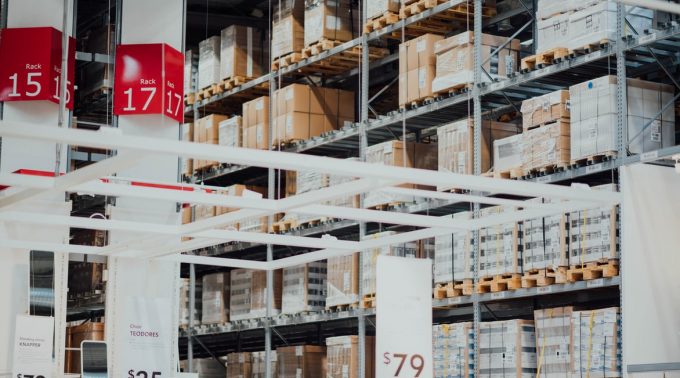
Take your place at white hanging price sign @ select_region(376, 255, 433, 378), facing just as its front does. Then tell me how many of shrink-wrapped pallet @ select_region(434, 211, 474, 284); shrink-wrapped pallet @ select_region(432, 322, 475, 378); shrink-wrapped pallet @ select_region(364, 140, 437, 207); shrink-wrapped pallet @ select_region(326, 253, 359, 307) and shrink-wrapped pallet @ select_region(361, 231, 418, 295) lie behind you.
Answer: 5

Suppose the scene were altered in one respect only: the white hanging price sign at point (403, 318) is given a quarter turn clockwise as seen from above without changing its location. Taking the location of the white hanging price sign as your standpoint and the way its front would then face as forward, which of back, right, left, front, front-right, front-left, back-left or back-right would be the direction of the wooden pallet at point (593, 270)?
back-right

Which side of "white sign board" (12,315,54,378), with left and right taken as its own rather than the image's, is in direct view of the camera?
front

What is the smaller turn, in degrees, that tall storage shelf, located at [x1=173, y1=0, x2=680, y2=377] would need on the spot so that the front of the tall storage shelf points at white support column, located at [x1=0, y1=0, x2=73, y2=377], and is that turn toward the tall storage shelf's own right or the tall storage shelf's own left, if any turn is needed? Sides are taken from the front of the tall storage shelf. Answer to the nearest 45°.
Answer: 0° — it already faces it

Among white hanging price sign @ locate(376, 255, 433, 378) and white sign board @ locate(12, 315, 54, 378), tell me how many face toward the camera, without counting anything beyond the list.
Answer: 2

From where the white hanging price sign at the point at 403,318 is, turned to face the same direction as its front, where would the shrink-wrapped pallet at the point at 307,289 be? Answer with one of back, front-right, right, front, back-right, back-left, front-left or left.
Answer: back

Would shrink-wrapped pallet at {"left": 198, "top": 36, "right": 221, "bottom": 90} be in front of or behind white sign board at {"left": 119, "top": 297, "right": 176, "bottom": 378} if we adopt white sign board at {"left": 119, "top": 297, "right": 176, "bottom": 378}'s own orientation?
behind

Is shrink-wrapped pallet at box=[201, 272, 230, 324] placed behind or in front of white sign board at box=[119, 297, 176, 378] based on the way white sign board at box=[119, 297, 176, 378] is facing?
behind

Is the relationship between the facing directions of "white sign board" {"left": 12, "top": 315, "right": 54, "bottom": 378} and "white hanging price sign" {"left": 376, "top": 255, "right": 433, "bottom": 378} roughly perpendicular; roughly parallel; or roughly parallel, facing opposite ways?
roughly parallel

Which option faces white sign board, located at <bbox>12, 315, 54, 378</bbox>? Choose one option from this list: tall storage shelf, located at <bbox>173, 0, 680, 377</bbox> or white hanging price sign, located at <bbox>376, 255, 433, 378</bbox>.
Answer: the tall storage shelf

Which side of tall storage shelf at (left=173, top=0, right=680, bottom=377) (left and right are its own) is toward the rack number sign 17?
front

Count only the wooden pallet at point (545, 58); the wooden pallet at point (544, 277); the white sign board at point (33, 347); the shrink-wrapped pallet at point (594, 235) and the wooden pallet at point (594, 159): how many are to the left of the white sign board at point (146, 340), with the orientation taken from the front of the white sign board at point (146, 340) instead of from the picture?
4

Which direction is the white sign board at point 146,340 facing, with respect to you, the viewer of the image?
facing the viewer
